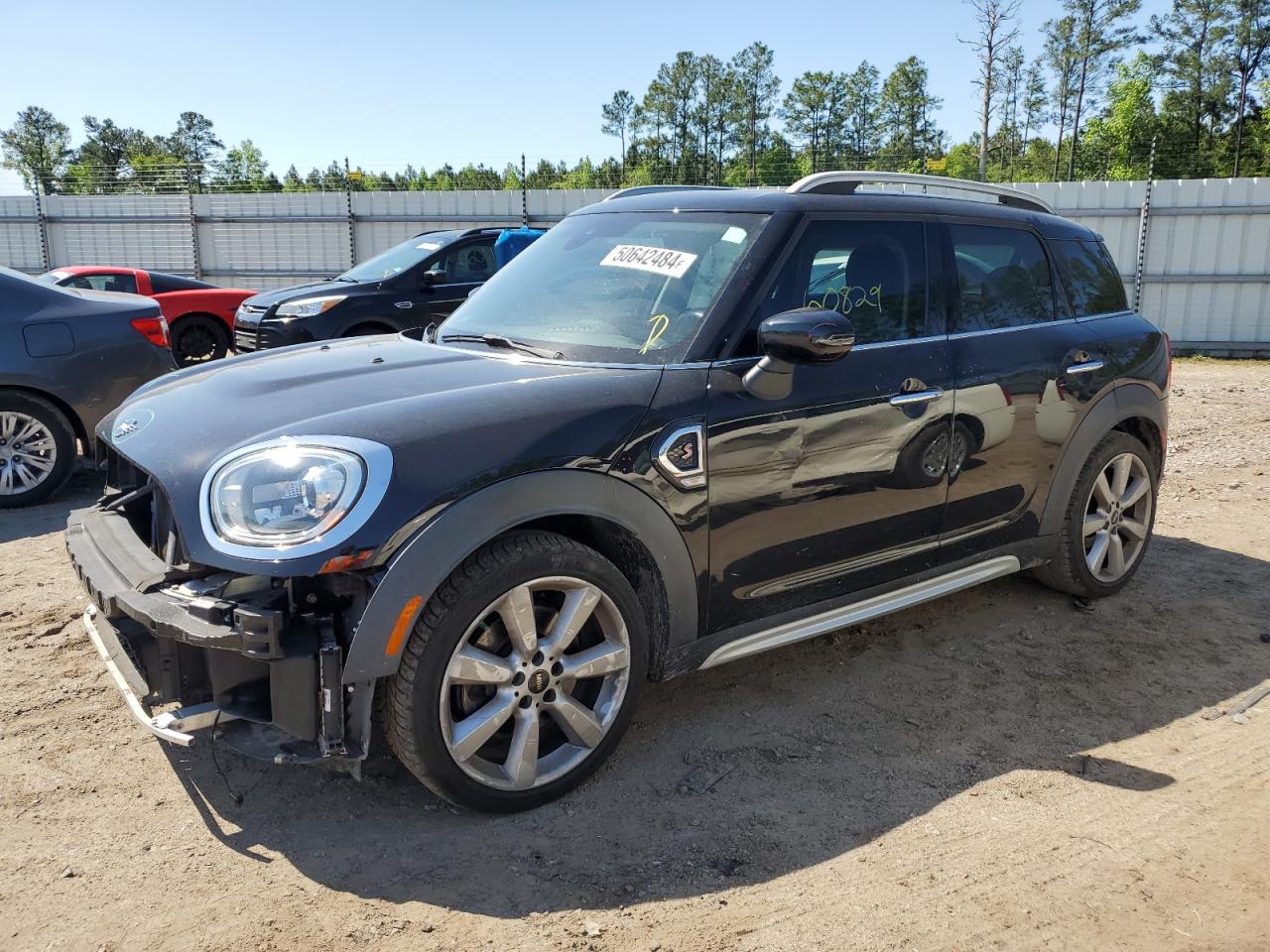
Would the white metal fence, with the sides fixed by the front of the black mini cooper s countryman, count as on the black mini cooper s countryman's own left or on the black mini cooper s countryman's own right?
on the black mini cooper s countryman's own right

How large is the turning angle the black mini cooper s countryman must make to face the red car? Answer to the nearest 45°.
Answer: approximately 90° to its right

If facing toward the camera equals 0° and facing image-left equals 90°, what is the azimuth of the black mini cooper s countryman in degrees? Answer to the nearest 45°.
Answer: approximately 45°
